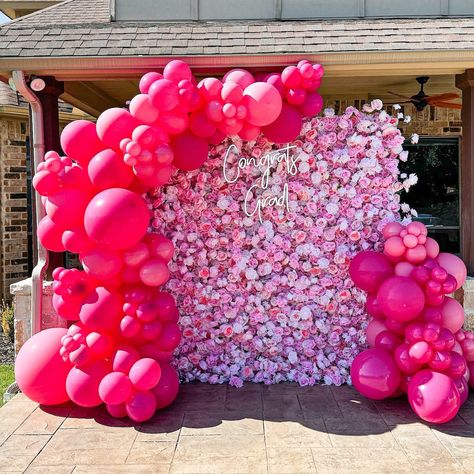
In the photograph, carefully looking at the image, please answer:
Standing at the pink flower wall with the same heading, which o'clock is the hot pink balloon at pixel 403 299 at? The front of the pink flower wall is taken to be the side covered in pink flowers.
The hot pink balloon is roughly at 10 o'clock from the pink flower wall.

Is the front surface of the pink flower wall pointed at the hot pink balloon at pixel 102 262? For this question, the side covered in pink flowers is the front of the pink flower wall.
no

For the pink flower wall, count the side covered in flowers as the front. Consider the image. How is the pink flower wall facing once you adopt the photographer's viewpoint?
facing the viewer

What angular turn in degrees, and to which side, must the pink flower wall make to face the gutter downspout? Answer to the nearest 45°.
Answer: approximately 90° to its right

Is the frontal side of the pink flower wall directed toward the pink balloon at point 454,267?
no

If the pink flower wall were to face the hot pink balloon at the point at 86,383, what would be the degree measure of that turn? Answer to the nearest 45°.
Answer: approximately 45° to its right

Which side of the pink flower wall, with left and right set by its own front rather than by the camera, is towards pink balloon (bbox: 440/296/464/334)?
left

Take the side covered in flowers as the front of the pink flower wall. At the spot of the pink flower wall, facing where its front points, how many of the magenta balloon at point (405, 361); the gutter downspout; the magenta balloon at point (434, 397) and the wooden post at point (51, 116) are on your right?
2

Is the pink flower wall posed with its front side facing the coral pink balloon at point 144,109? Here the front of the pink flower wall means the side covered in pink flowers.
no

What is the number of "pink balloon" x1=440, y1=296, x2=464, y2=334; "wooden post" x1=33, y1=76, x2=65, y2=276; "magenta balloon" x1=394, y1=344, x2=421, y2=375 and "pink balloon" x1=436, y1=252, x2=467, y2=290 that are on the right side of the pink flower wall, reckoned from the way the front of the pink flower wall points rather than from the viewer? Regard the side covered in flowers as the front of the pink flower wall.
1

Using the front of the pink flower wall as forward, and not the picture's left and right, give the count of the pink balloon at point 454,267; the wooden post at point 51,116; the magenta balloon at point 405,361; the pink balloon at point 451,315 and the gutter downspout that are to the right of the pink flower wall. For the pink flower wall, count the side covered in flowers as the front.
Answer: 2

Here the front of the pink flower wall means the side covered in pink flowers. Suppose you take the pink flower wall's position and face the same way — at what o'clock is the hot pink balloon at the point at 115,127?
The hot pink balloon is roughly at 2 o'clock from the pink flower wall.
